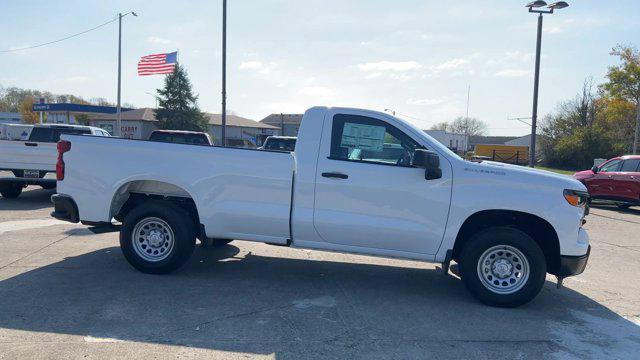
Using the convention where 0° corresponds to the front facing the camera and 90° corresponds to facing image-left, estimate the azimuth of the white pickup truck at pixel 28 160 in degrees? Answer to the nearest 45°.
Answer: approximately 225°

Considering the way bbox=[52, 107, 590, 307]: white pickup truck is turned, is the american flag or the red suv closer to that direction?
the red suv

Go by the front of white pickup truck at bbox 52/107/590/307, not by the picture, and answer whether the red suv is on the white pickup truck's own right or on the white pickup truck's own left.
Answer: on the white pickup truck's own left

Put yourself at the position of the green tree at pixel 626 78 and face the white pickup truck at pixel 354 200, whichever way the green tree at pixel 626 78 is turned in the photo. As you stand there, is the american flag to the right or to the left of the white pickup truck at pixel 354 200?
right

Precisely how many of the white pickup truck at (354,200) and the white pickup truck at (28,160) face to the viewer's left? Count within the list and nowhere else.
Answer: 0

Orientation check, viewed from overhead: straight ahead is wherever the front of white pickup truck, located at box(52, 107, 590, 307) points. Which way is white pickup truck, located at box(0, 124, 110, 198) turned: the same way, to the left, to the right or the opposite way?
to the left

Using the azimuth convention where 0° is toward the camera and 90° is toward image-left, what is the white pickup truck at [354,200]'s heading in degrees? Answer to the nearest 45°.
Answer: approximately 270°

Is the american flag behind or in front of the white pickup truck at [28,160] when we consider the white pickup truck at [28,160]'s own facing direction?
in front

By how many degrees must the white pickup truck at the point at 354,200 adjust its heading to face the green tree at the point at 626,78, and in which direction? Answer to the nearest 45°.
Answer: approximately 45° to its left

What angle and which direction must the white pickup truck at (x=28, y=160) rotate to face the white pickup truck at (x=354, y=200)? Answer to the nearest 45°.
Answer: approximately 135° to its right

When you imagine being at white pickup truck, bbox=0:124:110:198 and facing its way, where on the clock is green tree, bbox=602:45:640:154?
The green tree is roughly at 1 o'clock from the white pickup truck.
